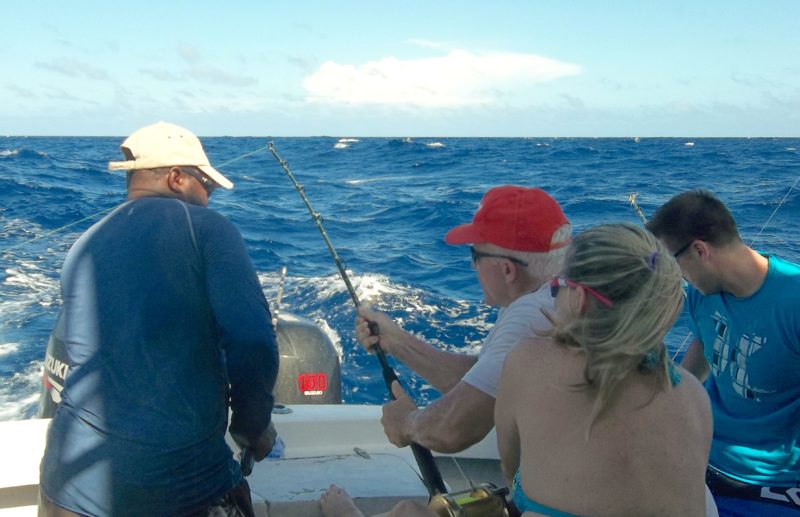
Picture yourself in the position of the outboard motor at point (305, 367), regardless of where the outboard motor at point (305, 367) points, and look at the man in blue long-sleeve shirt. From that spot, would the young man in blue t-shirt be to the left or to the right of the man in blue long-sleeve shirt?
left

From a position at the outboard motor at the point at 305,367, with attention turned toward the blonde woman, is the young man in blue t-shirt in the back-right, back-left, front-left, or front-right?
front-left

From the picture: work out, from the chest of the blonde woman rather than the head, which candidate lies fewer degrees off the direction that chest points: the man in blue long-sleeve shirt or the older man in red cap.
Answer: the older man in red cap

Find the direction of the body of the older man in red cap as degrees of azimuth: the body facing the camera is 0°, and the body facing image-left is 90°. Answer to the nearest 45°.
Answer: approximately 90°

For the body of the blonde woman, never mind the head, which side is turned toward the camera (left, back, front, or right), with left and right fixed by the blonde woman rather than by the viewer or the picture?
back

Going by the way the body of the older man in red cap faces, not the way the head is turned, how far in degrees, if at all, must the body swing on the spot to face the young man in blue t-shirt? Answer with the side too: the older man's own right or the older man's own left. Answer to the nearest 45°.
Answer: approximately 135° to the older man's own right

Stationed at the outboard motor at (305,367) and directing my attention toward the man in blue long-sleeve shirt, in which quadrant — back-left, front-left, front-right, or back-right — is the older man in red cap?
front-left

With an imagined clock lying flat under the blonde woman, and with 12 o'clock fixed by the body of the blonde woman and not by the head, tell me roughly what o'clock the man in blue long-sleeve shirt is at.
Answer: The man in blue long-sleeve shirt is roughly at 9 o'clock from the blonde woman.

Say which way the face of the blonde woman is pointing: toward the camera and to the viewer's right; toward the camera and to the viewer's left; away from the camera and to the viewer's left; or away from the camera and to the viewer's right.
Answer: away from the camera and to the viewer's left

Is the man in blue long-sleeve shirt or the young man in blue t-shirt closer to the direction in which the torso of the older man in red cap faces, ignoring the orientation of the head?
the man in blue long-sleeve shirt

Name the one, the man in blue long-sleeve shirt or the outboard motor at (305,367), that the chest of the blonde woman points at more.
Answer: the outboard motor

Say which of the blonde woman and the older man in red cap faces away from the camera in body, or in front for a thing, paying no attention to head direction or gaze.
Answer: the blonde woman
